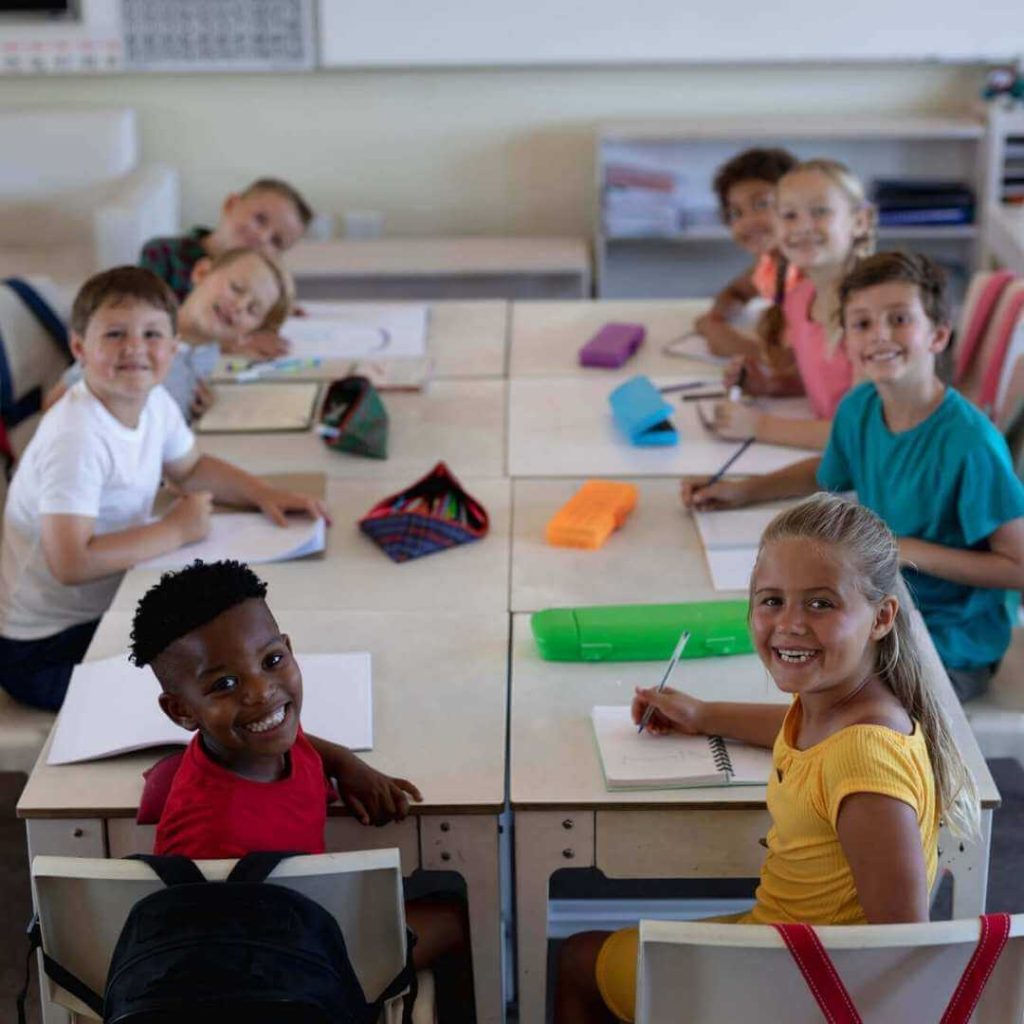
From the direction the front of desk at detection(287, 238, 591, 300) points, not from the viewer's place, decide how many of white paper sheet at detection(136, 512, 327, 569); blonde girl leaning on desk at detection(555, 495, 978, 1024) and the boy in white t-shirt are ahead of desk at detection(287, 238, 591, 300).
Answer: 3

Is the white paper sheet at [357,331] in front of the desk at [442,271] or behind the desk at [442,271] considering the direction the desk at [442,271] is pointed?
in front

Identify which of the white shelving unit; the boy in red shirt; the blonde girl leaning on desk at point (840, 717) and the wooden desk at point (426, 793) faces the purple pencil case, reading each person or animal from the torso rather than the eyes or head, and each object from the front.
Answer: the white shelving unit

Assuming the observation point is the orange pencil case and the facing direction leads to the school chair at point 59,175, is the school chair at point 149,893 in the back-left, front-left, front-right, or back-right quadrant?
back-left

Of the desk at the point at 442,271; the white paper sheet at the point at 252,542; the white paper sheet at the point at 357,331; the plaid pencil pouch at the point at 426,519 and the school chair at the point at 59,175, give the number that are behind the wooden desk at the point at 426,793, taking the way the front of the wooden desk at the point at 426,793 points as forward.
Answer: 5

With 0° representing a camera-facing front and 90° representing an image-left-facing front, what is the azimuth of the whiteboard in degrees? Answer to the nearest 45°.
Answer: approximately 0°

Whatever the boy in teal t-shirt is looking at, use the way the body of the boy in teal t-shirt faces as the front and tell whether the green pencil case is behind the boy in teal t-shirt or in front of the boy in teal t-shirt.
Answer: in front

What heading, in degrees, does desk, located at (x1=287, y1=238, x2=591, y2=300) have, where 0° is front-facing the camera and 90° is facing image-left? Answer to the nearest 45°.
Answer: approximately 0°

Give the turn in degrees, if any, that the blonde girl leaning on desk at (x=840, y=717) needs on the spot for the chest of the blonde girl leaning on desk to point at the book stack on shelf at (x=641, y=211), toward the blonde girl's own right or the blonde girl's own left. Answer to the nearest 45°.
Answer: approximately 135° to the blonde girl's own right

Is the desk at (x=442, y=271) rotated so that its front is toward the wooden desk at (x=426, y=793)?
yes

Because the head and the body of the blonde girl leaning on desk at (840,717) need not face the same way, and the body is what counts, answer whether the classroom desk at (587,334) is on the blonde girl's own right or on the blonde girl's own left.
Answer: on the blonde girl's own right

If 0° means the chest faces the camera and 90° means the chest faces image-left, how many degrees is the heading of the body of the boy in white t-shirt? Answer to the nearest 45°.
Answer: approximately 315°
